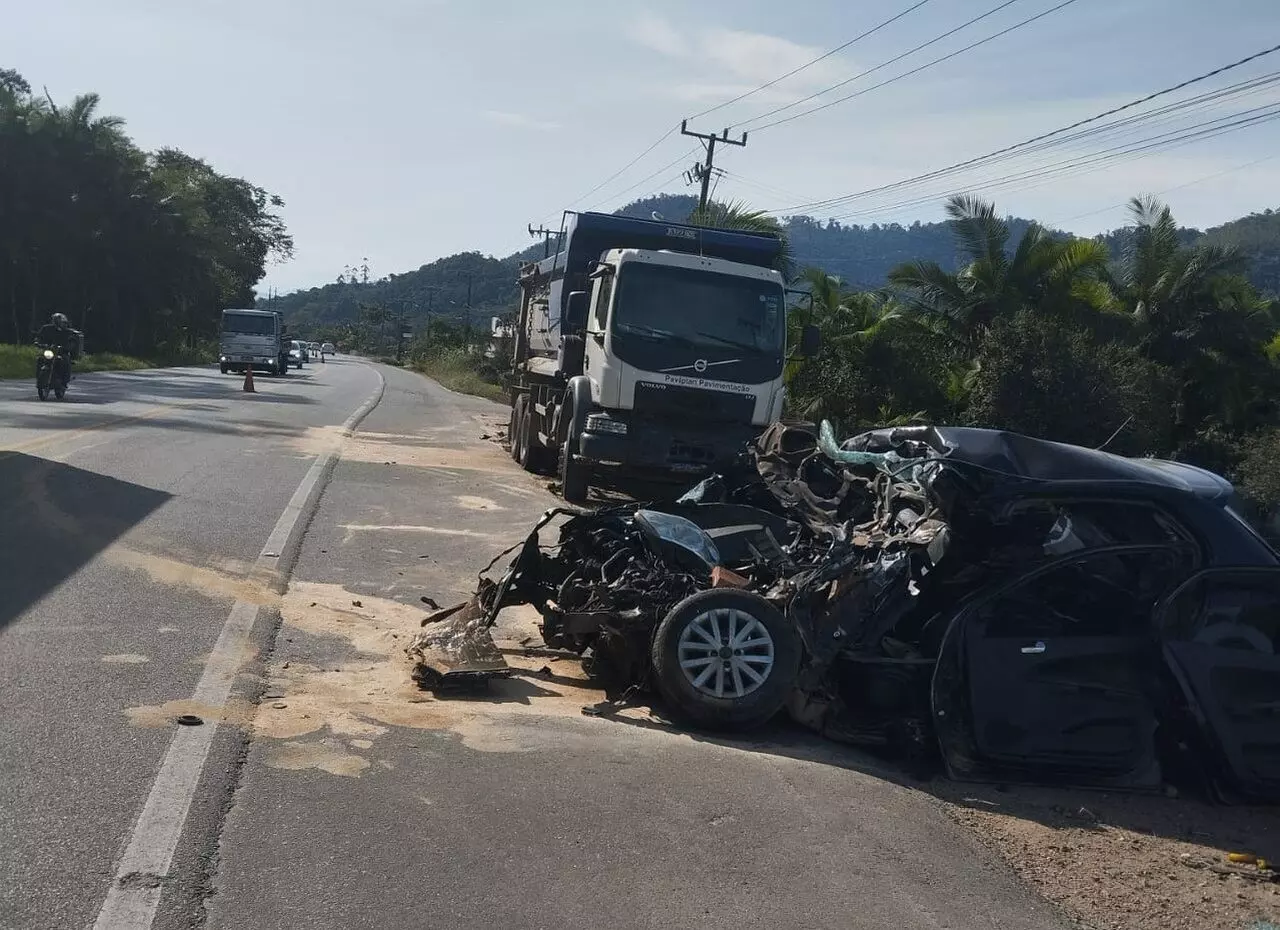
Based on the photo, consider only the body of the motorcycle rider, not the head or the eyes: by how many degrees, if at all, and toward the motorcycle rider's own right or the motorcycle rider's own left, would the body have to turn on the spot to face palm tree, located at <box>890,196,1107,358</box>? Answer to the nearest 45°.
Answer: approximately 90° to the motorcycle rider's own left

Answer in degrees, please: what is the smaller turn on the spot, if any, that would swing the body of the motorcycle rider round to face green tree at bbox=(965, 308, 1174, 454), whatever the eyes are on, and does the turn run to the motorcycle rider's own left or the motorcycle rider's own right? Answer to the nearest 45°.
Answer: approximately 45° to the motorcycle rider's own left

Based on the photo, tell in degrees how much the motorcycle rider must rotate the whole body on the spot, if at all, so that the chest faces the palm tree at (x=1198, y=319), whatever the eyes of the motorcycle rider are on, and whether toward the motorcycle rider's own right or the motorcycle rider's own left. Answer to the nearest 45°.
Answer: approximately 90° to the motorcycle rider's own left

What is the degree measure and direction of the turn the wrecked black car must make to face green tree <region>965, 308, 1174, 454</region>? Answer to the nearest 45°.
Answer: approximately 90° to its right

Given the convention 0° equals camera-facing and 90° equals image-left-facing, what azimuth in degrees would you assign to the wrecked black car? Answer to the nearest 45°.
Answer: approximately 90°

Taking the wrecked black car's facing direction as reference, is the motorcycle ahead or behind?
ahead

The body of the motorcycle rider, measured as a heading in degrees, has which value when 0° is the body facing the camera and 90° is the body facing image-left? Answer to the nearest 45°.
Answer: approximately 0°

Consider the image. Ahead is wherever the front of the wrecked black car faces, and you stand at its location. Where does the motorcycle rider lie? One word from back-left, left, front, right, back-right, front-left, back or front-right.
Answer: front-right
